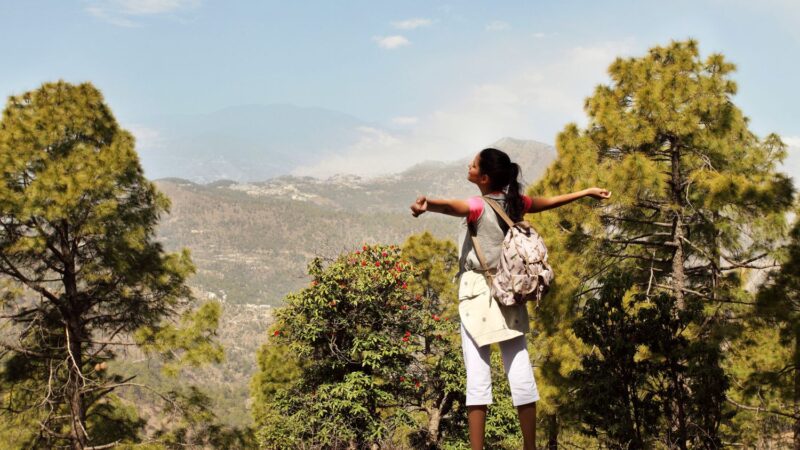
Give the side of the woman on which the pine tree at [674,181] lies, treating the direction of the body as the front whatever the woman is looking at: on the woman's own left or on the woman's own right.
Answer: on the woman's own right

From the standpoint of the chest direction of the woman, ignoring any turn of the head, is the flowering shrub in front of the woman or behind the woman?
in front

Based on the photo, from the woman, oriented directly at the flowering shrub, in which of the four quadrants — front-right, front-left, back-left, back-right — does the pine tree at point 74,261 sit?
front-left

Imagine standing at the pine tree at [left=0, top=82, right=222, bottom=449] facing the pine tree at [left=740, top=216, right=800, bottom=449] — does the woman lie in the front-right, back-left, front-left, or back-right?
front-right

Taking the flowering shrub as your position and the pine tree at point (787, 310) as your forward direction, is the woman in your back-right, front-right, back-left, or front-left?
front-right

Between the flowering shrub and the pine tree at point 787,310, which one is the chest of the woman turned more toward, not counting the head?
the flowering shrub

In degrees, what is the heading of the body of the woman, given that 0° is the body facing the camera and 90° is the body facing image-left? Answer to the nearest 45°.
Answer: approximately 135°

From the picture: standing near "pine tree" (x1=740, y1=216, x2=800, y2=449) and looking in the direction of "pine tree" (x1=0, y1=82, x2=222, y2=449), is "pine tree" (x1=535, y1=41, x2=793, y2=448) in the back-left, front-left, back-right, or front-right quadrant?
front-right

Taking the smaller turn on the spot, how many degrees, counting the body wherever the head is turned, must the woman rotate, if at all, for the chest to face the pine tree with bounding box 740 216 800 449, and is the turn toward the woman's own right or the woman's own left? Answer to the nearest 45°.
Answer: approximately 90° to the woman's own right
